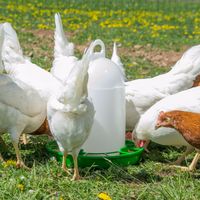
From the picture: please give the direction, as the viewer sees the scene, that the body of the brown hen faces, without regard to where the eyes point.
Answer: to the viewer's left

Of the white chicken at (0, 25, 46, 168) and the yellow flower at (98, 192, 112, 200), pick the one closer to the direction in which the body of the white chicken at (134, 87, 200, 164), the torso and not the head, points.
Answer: the white chicken

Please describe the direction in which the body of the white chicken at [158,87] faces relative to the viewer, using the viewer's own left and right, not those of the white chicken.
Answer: facing to the left of the viewer

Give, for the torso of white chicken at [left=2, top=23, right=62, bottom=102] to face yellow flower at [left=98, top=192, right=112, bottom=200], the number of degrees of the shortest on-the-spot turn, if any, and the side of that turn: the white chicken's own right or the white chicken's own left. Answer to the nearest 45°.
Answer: approximately 90° to the white chicken's own right

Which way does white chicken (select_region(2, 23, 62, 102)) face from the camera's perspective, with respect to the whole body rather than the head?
to the viewer's right

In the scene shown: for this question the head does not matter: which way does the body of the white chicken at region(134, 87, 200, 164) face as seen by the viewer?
to the viewer's left

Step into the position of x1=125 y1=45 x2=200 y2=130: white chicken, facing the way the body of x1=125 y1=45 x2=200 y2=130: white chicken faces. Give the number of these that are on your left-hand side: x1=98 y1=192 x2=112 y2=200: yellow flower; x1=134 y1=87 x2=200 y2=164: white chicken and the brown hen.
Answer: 3

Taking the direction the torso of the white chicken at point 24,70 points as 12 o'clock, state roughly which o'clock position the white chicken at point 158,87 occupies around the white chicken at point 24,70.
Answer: the white chicken at point 158,87 is roughly at 12 o'clock from the white chicken at point 24,70.

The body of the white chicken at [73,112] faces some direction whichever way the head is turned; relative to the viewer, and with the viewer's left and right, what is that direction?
facing away from the viewer

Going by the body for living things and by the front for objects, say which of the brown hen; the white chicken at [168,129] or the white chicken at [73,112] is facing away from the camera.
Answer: the white chicken at [73,112]
